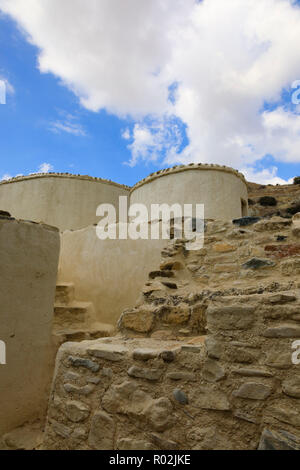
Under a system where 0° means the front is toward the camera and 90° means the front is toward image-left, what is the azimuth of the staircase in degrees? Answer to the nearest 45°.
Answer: approximately 270°
